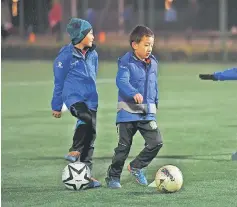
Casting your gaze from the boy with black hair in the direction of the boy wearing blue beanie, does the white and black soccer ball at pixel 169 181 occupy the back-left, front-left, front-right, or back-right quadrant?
back-left

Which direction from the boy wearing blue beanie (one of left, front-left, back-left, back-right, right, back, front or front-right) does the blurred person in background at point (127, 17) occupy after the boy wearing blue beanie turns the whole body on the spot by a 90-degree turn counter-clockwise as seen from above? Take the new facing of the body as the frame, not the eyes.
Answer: front-left

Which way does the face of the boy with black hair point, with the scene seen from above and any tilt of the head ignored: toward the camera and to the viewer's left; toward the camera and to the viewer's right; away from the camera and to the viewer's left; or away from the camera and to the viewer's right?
toward the camera and to the viewer's right

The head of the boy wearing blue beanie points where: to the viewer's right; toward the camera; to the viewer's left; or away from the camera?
to the viewer's right

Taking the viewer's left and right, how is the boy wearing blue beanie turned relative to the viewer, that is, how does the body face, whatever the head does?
facing the viewer and to the right of the viewer

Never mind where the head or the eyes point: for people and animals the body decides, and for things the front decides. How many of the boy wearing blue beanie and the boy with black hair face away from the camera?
0

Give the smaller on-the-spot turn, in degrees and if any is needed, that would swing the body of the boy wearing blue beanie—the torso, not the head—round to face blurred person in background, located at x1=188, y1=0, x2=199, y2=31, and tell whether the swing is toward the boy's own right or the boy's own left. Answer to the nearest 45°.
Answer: approximately 135° to the boy's own left

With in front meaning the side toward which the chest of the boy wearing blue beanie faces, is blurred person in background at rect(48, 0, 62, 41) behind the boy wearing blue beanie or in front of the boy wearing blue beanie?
behind

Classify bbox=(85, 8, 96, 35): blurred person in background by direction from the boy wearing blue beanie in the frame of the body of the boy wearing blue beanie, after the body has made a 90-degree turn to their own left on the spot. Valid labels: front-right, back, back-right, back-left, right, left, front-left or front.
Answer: front-left
